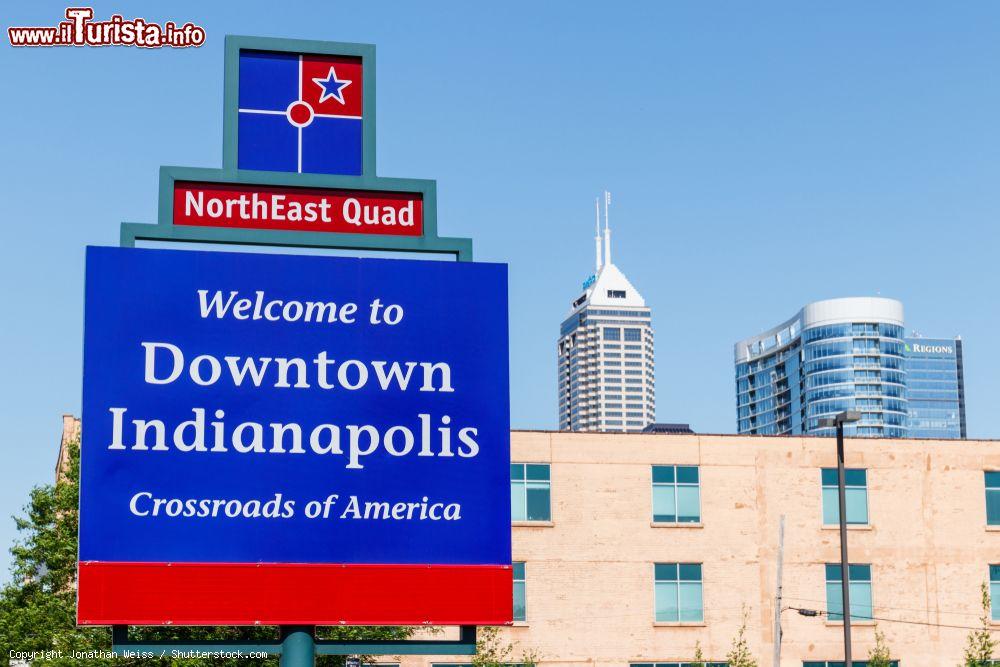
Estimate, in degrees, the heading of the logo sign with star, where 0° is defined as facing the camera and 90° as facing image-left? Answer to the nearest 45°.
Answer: approximately 0°

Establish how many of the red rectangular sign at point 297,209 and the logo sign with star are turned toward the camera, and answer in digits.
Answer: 2

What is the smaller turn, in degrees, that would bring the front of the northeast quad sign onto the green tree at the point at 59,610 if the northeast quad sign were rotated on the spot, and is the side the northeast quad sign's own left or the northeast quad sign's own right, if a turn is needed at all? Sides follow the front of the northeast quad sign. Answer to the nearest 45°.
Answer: approximately 180°
